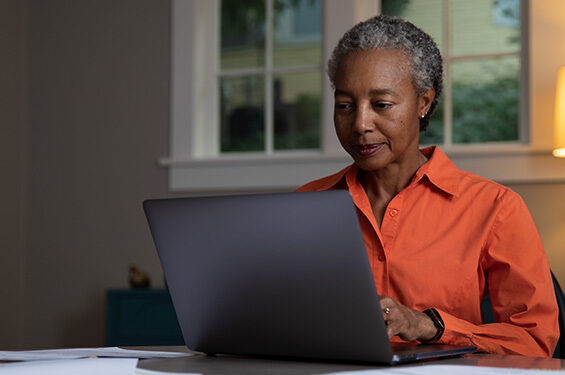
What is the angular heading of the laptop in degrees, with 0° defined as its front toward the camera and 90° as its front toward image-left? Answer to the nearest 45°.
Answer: approximately 225°

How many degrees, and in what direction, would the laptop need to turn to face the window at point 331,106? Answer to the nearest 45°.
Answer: approximately 45° to its left

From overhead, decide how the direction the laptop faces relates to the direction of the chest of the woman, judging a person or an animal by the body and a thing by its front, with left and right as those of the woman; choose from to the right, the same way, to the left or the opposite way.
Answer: the opposite way

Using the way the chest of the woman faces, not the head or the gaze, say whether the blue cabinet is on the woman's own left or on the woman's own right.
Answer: on the woman's own right

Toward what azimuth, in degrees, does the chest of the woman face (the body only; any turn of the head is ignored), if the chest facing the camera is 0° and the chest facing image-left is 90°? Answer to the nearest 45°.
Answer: approximately 45°

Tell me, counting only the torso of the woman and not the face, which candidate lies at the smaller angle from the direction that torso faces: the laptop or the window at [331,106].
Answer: the laptop

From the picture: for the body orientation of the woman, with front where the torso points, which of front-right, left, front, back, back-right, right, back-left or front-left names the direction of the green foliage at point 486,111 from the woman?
back-right

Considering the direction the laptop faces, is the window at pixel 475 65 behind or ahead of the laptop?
ahead

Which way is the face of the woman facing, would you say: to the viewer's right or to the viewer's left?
to the viewer's left
